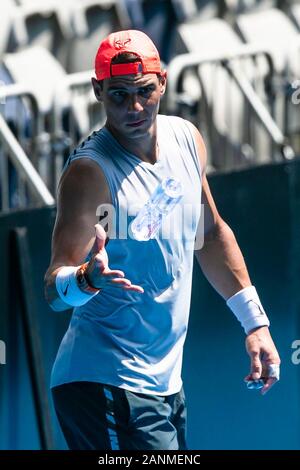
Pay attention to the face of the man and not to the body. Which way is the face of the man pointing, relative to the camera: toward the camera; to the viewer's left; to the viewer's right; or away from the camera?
toward the camera

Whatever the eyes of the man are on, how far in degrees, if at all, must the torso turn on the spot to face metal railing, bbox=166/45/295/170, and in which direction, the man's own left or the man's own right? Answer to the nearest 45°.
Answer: approximately 135° to the man's own left

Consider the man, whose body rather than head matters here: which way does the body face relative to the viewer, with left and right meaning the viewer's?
facing the viewer and to the right of the viewer
